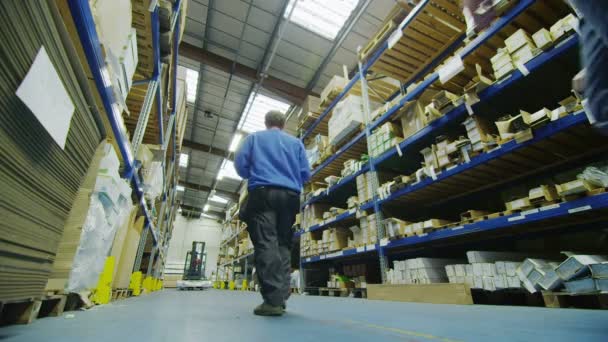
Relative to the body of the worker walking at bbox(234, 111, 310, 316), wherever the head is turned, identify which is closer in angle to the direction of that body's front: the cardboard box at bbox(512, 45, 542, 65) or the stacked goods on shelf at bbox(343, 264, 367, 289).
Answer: the stacked goods on shelf

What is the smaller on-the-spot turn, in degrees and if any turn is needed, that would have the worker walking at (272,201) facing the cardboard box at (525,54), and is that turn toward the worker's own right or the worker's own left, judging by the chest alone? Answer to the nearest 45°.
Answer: approximately 90° to the worker's own right

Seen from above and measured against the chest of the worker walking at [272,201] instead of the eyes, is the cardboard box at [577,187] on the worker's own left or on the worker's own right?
on the worker's own right

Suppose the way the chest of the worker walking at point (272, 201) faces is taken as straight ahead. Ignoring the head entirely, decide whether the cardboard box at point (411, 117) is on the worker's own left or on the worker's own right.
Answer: on the worker's own right

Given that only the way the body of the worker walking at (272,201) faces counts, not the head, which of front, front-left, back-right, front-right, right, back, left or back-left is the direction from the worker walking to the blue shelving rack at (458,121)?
right

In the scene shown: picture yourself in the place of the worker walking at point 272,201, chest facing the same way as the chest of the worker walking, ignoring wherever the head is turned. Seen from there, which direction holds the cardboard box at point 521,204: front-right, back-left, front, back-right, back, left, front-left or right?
right

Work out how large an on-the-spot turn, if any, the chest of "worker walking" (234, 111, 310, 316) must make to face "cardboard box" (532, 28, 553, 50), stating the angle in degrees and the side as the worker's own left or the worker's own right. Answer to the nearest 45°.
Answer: approximately 90° to the worker's own right

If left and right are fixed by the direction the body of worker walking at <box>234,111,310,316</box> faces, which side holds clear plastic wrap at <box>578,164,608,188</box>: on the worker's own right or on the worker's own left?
on the worker's own right

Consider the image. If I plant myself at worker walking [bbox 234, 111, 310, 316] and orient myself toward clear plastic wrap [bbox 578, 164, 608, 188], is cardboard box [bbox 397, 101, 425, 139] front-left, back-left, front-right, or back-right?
front-left

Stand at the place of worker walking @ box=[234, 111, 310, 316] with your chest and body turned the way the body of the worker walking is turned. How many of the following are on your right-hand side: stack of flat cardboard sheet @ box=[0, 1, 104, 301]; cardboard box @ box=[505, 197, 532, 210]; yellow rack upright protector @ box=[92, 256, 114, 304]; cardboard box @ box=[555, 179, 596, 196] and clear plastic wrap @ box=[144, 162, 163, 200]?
2

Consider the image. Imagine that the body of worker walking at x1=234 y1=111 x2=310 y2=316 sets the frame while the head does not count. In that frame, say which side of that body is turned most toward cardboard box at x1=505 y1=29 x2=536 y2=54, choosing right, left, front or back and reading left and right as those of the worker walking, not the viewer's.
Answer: right

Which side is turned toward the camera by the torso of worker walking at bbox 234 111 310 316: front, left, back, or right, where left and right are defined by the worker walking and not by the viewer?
back

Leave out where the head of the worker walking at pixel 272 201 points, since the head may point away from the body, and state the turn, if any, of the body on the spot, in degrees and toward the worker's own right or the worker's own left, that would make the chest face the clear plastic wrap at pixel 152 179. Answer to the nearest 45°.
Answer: approximately 45° to the worker's own left

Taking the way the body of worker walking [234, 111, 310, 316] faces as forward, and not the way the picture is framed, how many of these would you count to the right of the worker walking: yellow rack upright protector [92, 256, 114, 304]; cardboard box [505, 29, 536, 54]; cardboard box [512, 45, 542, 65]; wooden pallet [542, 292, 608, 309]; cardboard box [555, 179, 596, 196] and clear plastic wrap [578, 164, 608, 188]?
5

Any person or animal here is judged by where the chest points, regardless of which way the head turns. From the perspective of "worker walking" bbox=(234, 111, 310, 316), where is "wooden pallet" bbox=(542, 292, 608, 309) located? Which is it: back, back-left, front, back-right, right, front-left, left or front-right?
right
